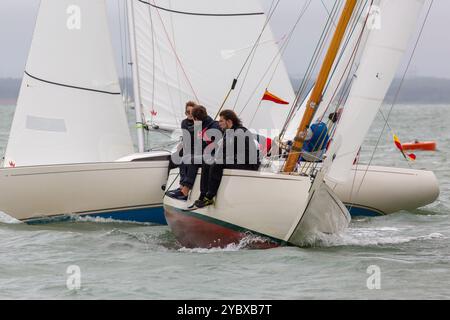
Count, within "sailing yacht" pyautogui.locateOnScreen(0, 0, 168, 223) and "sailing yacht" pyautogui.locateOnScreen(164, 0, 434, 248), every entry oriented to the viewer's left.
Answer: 1
